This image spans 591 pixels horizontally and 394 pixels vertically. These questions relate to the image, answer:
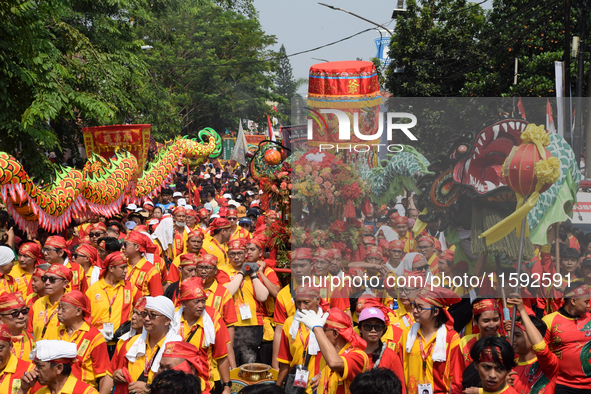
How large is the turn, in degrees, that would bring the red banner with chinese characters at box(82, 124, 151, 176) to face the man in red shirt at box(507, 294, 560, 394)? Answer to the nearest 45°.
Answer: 0° — it already faces them

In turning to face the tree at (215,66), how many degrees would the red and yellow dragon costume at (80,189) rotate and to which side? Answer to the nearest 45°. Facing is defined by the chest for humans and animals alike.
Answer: approximately 90° to its right

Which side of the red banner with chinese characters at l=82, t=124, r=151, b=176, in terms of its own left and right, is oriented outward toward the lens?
front

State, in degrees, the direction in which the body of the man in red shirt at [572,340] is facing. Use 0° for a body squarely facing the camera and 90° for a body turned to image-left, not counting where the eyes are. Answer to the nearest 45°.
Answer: approximately 315°

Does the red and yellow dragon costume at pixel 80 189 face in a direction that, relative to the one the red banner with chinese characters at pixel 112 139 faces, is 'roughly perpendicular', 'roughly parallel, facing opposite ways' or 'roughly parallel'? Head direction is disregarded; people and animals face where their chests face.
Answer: roughly perpendicular

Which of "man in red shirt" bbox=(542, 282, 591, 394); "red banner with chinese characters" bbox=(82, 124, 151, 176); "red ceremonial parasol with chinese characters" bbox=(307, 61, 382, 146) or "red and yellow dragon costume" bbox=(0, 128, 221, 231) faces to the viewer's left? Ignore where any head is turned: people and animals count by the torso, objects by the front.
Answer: the red and yellow dragon costume

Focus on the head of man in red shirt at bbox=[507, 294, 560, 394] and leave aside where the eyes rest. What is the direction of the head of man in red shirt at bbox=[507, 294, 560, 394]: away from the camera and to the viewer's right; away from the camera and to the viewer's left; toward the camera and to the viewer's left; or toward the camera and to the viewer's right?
toward the camera and to the viewer's left

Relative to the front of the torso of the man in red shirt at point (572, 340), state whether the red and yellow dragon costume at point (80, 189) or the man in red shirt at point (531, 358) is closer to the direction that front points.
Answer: the man in red shirt

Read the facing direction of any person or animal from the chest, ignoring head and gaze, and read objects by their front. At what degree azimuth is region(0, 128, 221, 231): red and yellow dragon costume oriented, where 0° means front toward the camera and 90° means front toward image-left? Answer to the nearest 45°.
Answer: approximately 90°
